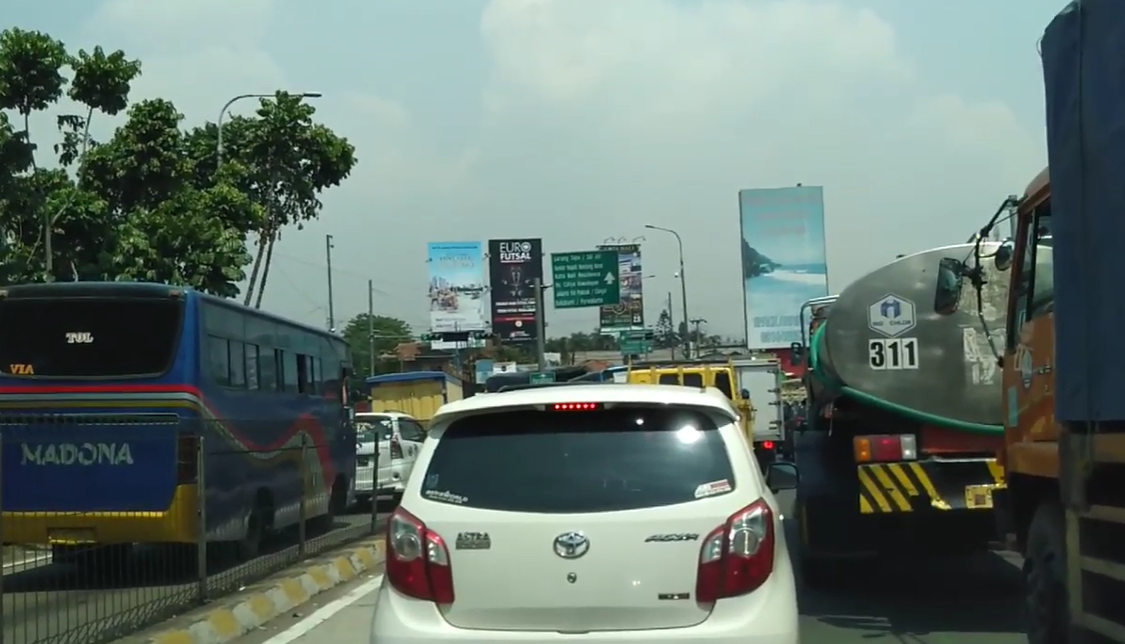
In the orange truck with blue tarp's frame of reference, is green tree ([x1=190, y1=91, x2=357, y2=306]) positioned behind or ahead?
ahead

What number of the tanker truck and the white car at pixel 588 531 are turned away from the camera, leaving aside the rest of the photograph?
2

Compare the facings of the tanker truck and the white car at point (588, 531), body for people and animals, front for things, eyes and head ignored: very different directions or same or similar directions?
same or similar directions

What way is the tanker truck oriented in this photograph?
away from the camera

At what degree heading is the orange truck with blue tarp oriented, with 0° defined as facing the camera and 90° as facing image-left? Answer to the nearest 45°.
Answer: approximately 135°

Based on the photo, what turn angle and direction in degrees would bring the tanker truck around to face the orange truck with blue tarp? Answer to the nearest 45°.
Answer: approximately 180°

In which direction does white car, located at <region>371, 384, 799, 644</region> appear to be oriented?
away from the camera

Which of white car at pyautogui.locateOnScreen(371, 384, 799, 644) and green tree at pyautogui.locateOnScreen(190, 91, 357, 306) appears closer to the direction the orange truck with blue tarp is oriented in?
the green tree
